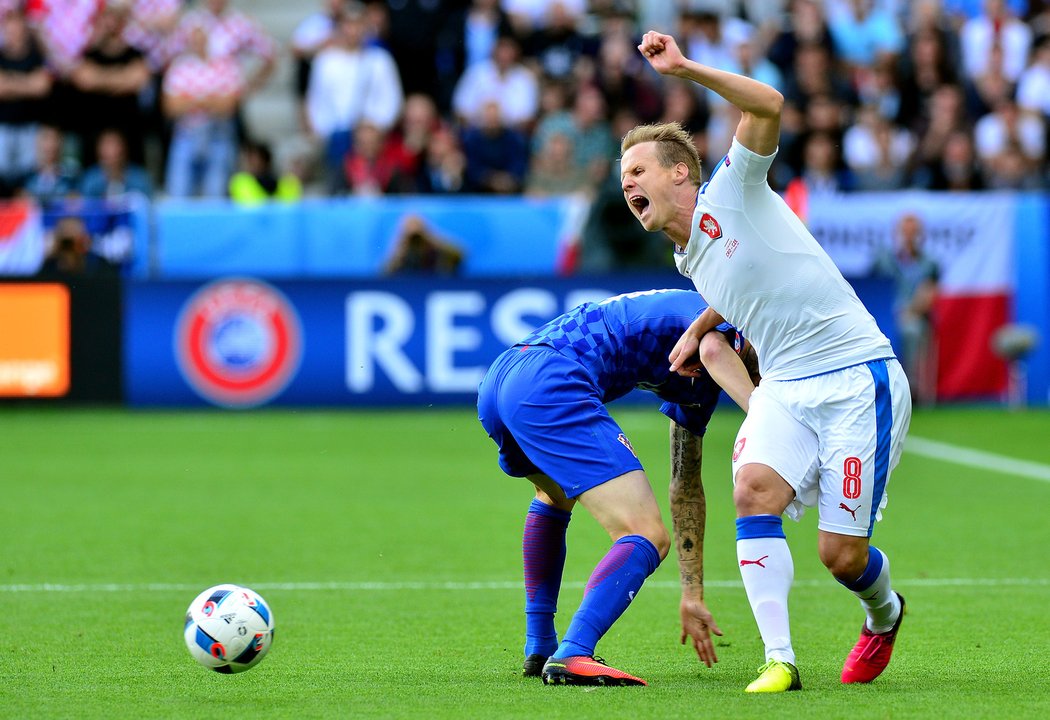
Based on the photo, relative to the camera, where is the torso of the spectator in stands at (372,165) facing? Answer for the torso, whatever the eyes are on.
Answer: toward the camera

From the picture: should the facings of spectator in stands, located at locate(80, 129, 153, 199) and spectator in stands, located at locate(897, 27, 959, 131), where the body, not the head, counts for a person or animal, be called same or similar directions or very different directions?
same or similar directions

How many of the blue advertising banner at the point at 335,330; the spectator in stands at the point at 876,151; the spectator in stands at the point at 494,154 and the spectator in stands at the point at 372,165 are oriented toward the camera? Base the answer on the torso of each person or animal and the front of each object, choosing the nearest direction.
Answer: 4

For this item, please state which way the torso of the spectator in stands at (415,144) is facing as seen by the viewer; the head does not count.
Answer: toward the camera

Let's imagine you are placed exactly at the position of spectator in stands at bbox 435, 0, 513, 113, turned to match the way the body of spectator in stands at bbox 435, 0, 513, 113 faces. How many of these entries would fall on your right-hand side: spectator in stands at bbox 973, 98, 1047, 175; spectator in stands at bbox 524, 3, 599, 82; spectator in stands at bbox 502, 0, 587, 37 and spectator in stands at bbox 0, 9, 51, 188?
1

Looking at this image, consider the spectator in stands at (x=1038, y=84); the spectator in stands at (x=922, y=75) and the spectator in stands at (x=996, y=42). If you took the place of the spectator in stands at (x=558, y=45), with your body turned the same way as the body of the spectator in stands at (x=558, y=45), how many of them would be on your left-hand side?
3

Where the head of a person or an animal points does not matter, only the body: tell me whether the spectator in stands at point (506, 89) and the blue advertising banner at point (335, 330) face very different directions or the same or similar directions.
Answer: same or similar directions

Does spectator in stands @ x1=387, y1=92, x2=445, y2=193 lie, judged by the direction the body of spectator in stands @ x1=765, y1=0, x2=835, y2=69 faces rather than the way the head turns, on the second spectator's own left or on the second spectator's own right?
on the second spectator's own right

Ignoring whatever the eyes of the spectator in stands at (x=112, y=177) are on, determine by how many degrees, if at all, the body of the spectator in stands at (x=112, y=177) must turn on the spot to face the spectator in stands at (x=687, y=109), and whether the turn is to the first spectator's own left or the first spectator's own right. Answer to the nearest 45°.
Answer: approximately 90° to the first spectator's own left

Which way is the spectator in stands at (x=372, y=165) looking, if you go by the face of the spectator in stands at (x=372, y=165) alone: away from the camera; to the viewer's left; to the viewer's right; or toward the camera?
toward the camera

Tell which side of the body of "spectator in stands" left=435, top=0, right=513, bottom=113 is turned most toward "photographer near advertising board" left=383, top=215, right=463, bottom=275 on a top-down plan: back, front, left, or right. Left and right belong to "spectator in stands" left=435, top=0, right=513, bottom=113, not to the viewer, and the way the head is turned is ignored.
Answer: front

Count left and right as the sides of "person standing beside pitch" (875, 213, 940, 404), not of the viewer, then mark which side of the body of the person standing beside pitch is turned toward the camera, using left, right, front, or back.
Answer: front

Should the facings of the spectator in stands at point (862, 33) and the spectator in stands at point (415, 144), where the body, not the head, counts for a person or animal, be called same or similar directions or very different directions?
same or similar directions

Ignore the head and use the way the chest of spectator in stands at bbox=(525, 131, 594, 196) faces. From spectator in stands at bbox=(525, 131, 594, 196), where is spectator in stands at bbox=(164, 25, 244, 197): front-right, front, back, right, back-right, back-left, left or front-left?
right

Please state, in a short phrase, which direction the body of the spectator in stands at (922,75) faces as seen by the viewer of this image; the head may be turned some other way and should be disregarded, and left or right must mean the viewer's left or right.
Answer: facing the viewer
